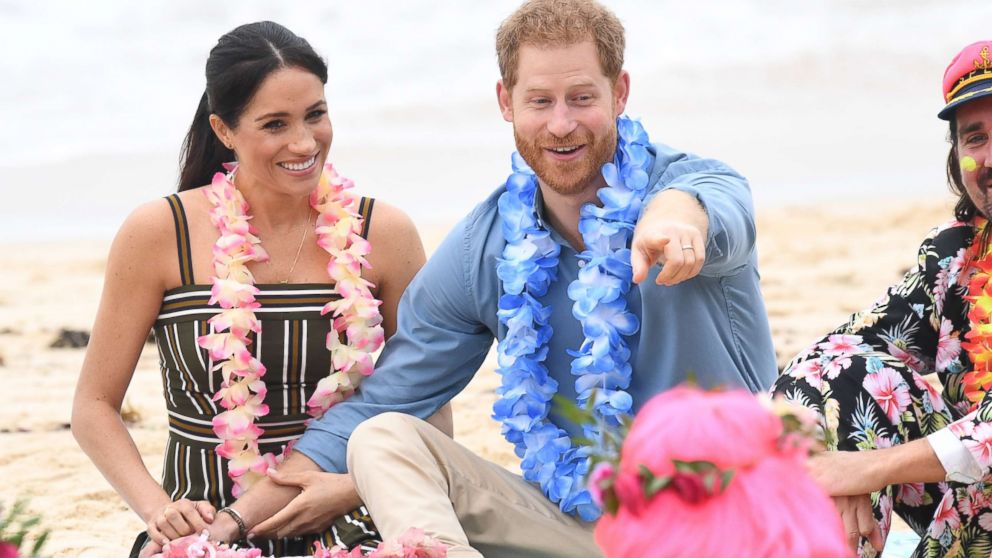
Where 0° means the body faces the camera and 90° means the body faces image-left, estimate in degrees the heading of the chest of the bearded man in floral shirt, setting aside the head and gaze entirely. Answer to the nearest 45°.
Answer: approximately 0°

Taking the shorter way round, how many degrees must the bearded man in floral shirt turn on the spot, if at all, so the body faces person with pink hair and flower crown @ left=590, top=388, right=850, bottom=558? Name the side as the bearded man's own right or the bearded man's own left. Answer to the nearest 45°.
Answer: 0° — they already face it

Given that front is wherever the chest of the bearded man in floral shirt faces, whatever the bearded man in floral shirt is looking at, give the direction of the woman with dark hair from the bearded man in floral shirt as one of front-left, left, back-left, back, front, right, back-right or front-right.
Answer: right

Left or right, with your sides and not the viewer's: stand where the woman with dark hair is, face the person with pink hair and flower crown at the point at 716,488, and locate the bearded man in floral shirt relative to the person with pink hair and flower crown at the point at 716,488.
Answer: left

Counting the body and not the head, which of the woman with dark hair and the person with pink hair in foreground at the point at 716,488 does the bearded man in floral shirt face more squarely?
the person with pink hair in foreground

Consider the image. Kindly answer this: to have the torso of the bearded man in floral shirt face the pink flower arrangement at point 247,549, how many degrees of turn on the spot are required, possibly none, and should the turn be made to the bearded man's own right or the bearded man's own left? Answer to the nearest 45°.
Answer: approximately 90° to the bearded man's own right

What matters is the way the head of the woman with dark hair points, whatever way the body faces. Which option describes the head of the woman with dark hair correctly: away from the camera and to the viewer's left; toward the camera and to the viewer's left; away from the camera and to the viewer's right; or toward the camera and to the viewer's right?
toward the camera and to the viewer's right
